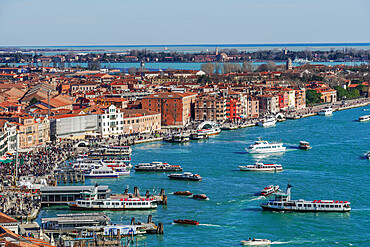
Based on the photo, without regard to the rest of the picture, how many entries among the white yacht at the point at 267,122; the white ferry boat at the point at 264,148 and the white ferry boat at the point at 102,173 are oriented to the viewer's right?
1

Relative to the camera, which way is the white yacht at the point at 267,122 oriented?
to the viewer's right

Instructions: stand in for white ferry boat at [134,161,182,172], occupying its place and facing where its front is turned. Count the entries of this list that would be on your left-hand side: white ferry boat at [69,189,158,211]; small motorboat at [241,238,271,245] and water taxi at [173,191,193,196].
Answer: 3

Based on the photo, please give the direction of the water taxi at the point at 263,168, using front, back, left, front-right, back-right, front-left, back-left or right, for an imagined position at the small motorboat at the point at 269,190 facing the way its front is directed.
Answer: front-left

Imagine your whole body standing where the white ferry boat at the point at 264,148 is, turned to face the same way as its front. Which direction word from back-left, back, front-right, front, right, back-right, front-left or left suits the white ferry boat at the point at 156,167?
front-left

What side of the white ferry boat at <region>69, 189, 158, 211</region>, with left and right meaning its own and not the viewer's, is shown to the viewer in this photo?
left

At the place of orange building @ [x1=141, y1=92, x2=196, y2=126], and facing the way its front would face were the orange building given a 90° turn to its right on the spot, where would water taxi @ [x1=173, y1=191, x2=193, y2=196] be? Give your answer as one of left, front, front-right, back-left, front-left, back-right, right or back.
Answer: front-left

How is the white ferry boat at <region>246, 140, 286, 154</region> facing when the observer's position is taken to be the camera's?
facing to the left of the viewer

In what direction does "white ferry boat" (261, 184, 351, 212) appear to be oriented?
to the viewer's left

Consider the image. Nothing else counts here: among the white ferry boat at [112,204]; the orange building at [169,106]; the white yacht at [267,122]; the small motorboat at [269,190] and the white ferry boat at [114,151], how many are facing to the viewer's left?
2

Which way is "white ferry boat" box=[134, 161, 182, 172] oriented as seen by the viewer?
to the viewer's left

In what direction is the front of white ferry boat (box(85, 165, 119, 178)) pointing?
to the viewer's left

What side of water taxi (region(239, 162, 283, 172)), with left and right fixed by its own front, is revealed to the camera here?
left
